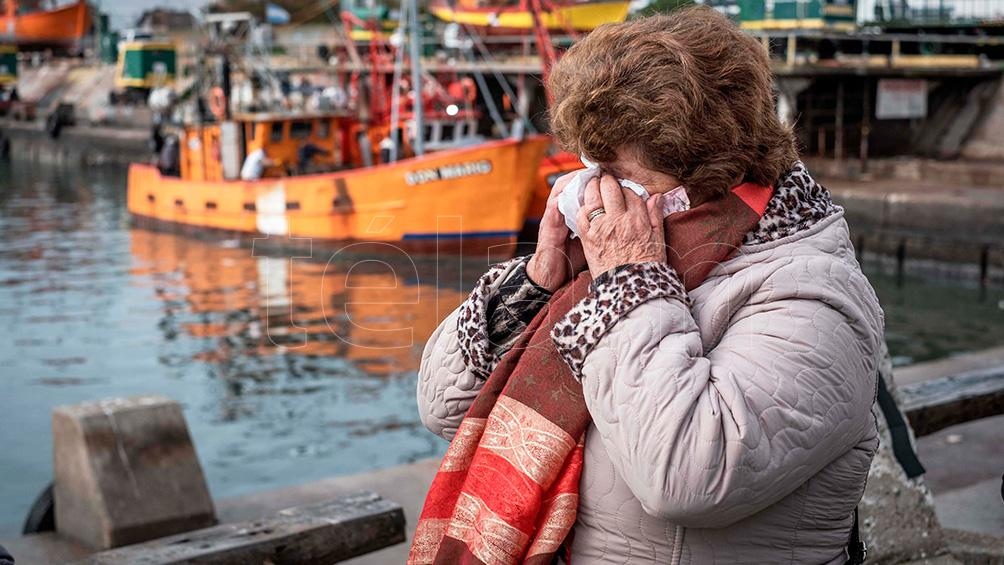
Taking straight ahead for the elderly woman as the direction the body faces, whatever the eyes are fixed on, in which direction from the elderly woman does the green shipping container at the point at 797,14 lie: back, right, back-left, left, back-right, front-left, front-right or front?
back-right

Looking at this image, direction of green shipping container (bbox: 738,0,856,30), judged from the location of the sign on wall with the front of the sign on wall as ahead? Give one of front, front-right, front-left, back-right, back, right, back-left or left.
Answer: back-right

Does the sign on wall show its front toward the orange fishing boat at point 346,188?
no

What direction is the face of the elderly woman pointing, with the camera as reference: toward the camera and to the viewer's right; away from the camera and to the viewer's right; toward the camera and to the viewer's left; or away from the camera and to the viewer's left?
toward the camera and to the viewer's left

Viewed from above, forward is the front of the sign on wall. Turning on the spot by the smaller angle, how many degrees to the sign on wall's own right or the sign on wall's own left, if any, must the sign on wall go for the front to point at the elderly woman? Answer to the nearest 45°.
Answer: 0° — it already faces them

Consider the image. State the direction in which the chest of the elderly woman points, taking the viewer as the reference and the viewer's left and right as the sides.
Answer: facing the viewer and to the left of the viewer

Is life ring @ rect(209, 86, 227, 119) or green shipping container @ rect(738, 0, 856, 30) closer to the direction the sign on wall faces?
the life ring

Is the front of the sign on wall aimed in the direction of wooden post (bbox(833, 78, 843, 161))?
no

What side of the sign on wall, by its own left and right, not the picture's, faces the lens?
front

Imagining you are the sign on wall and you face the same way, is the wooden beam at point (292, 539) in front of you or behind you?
in front
